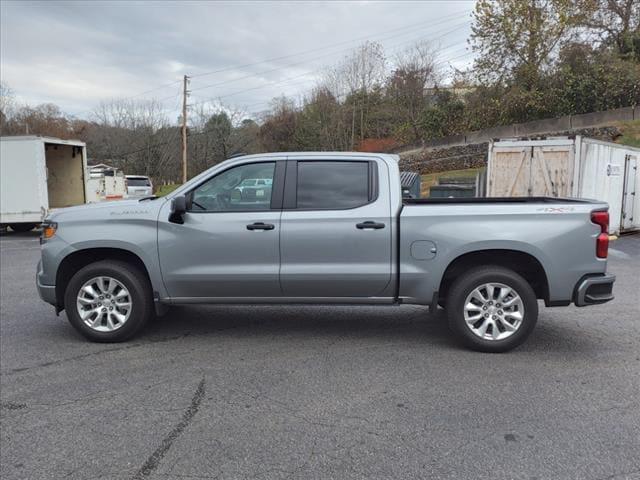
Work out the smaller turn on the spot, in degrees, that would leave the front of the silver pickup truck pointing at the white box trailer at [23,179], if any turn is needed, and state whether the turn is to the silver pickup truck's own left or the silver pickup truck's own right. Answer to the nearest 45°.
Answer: approximately 45° to the silver pickup truck's own right

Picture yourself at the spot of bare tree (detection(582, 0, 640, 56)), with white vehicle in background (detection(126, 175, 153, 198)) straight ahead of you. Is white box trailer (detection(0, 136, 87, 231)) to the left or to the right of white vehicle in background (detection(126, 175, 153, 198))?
left

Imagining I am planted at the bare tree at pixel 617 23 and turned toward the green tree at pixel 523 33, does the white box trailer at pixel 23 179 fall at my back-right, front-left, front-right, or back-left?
front-left

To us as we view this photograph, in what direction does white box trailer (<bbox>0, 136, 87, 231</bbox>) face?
facing away from the viewer and to the left of the viewer

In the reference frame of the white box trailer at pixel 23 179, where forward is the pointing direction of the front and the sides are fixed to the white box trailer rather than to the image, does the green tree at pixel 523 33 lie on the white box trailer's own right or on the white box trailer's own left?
on the white box trailer's own right

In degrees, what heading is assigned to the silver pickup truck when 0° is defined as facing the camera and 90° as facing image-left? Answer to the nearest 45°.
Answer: approximately 90°

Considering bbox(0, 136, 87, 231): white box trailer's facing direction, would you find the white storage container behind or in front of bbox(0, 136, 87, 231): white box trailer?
behind

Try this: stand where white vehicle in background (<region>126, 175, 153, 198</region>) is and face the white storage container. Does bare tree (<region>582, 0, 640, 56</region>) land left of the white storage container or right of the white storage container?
left

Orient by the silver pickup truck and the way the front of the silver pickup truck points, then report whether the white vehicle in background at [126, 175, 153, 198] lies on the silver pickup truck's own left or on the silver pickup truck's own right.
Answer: on the silver pickup truck's own right

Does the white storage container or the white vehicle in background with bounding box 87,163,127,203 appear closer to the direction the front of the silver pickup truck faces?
the white vehicle in background

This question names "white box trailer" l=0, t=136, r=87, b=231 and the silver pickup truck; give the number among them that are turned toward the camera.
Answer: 0

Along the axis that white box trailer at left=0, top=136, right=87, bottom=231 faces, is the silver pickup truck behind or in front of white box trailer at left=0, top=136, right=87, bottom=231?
behind
